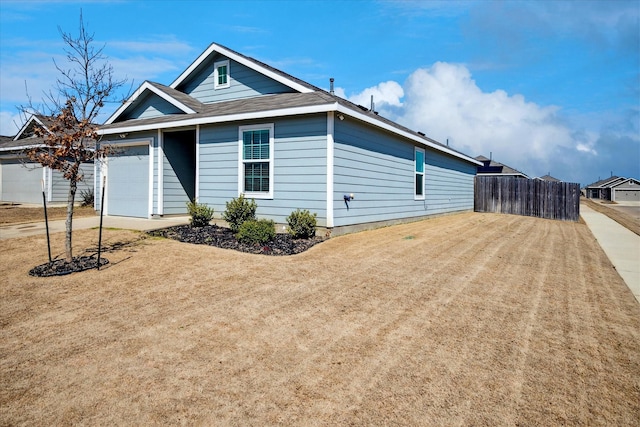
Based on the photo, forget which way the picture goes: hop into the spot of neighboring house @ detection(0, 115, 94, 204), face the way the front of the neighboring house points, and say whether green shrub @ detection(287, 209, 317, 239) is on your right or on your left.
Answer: on your left

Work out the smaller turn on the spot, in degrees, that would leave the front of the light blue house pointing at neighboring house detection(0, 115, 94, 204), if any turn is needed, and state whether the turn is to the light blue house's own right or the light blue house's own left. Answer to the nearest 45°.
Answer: approximately 90° to the light blue house's own right

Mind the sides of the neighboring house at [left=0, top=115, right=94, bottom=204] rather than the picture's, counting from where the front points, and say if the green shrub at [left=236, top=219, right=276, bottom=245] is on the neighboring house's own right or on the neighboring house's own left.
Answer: on the neighboring house's own left

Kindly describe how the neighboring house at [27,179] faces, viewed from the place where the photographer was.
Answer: facing the viewer and to the left of the viewer

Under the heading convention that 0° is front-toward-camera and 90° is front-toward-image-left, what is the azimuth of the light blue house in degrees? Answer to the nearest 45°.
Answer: approximately 45°

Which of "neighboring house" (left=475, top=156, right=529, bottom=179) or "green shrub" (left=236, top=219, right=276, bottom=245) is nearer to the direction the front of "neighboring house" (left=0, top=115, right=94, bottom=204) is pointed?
the green shrub

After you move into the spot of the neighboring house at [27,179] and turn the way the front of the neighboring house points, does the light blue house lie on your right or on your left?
on your left

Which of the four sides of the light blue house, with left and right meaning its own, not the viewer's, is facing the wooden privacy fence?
back

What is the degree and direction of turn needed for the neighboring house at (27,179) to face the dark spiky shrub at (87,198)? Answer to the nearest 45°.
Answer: approximately 90° to its left

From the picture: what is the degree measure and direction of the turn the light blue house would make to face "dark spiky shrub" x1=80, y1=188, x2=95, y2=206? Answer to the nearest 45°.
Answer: approximately 90° to its right

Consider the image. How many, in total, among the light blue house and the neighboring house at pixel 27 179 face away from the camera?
0
